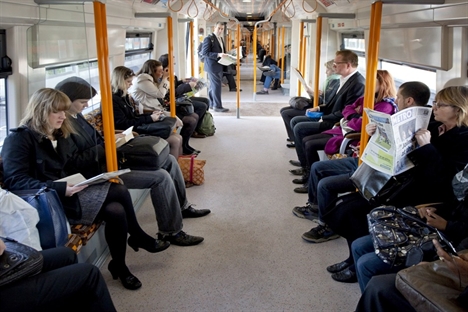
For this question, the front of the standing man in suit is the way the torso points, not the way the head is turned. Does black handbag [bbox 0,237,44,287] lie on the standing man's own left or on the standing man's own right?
on the standing man's own right

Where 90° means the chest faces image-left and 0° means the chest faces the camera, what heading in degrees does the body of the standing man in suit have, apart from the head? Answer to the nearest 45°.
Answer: approximately 315°

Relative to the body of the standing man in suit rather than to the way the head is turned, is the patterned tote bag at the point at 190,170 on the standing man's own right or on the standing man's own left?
on the standing man's own right

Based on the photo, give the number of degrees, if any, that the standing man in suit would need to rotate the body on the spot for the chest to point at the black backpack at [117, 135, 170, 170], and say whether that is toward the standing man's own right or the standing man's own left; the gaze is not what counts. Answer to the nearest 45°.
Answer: approximately 45° to the standing man's own right

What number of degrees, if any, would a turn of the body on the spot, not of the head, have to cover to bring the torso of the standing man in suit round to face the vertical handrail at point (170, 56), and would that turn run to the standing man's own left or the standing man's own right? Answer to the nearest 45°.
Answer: approximately 45° to the standing man's own right

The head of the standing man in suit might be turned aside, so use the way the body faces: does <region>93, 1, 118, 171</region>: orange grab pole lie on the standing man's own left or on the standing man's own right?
on the standing man's own right

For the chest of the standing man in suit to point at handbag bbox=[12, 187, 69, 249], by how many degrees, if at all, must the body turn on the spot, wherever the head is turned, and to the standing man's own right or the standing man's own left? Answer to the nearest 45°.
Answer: approximately 45° to the standing man's own right

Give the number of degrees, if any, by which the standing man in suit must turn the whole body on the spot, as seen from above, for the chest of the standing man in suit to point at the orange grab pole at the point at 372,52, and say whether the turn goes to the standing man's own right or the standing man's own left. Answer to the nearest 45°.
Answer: approximately 45° to the standing man's own right
